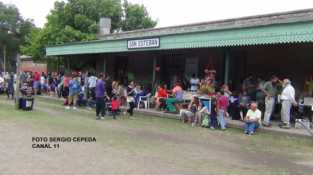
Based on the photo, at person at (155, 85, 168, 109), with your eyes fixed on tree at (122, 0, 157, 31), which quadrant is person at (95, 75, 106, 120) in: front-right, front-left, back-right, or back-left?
back-left

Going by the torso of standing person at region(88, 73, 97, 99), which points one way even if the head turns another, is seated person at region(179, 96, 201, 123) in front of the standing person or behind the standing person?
behind

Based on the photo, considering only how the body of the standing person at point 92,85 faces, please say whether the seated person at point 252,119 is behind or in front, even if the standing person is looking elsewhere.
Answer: behind

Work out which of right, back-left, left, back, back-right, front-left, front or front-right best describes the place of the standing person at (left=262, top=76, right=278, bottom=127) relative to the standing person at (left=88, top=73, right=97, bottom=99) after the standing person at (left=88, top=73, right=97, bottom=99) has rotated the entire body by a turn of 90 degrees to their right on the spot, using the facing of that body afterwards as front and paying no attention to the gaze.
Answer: front-right

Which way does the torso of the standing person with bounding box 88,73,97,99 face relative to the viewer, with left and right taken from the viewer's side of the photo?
facing away from the viewer
